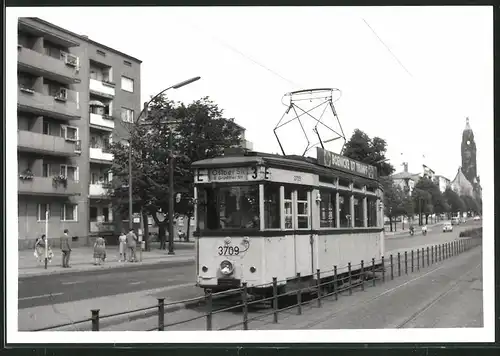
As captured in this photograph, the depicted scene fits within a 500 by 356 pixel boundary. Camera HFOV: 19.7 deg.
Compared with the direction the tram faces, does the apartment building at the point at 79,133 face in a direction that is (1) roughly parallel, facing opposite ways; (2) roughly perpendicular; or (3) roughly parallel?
roughly perpendicular

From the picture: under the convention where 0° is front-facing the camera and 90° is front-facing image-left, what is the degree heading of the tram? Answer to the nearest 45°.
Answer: approximately 45°

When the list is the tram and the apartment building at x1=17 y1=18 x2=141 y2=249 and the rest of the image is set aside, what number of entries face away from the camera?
0

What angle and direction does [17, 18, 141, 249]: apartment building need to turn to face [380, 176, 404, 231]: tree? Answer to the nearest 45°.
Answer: approximately 45° to its left

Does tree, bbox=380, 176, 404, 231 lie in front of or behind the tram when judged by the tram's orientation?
behind
